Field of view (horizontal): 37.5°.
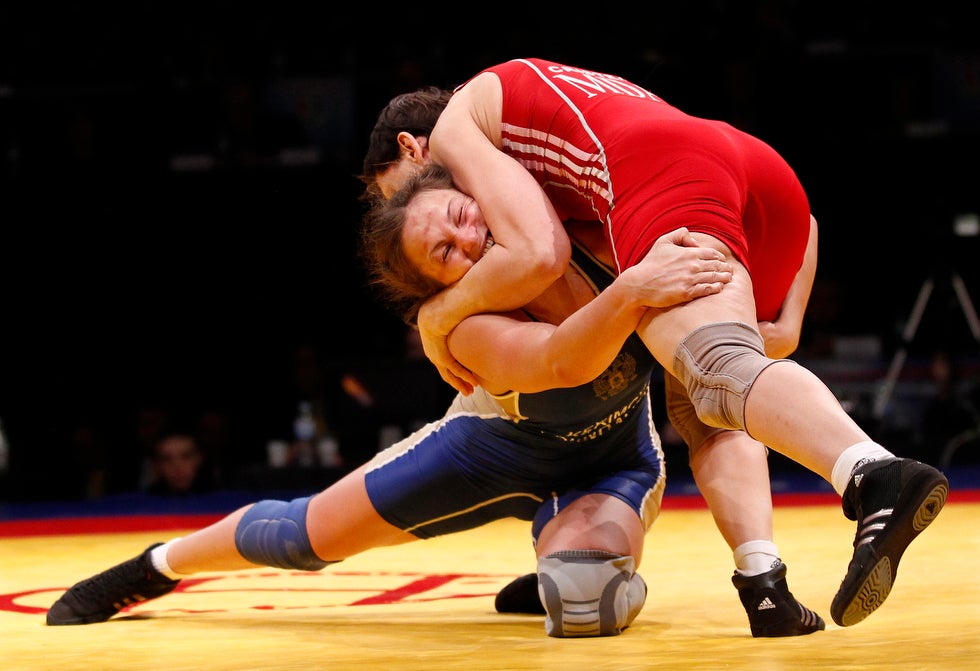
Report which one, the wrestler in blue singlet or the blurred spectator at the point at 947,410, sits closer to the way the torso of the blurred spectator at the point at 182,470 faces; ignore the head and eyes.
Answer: the wrestler in blue singlet

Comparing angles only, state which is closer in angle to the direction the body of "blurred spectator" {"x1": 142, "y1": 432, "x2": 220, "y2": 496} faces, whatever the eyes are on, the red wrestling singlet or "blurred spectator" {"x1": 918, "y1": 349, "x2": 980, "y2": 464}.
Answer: the red wrestling singlet

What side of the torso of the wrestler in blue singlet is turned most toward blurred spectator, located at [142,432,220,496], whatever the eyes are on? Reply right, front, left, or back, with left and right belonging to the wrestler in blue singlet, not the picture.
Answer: back

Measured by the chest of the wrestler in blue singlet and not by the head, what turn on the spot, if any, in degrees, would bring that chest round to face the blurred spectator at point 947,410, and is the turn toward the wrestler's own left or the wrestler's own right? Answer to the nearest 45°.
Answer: approximately 90° to the wrestler's own left

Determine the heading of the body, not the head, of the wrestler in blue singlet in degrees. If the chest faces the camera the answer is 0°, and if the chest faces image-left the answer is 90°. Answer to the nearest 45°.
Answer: approximately 315°

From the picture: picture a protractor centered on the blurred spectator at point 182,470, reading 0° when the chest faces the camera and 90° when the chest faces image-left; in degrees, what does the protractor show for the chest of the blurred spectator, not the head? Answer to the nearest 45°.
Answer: approximately 0°

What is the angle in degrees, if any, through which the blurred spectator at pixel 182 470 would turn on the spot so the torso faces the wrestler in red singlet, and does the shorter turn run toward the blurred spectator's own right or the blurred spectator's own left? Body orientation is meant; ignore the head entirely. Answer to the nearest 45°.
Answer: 0° — they already face them
